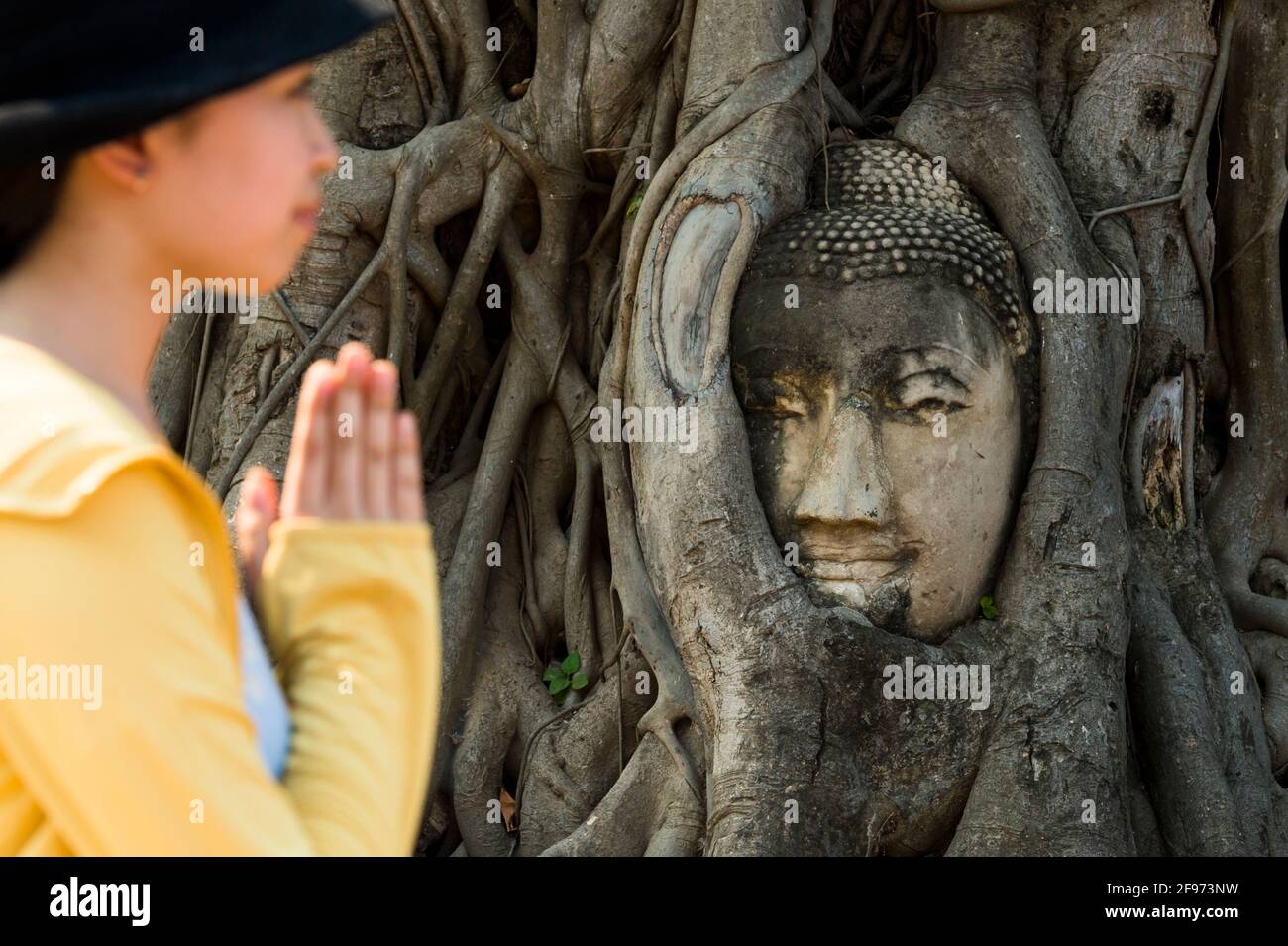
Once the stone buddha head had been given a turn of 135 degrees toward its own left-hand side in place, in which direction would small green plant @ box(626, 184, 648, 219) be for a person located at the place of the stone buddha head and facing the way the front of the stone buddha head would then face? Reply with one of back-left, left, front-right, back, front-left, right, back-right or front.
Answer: back-left

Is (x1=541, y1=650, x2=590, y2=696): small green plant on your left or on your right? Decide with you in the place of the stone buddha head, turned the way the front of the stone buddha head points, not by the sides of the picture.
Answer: on your right

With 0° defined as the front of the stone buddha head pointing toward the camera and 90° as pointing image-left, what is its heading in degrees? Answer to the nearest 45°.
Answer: approximately 45°
